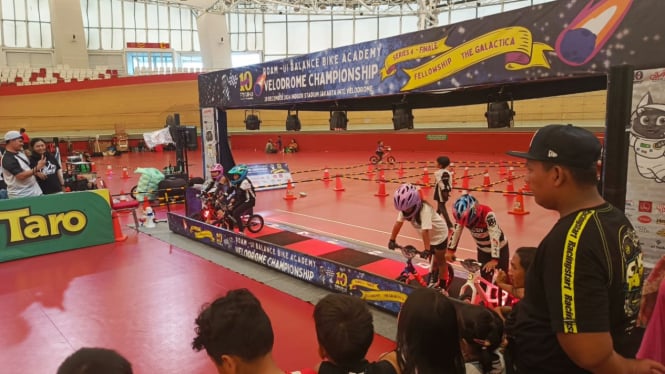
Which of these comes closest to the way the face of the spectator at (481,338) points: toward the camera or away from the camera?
away from the camera

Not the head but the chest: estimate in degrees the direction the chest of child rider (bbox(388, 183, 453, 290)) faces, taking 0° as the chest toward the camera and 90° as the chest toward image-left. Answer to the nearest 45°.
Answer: approximately 45°

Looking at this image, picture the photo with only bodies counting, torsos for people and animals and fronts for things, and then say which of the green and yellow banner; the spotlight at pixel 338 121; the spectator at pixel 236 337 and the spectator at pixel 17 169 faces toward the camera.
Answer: the green and yellow banner

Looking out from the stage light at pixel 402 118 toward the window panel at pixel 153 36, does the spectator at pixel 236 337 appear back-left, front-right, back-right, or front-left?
back-left

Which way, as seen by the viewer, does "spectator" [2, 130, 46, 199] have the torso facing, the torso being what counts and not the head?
to the viewer's right

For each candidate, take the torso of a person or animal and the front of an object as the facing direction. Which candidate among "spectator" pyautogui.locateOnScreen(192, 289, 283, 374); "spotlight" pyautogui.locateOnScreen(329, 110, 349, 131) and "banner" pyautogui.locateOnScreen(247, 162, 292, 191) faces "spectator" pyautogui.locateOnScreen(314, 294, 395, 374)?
the banner

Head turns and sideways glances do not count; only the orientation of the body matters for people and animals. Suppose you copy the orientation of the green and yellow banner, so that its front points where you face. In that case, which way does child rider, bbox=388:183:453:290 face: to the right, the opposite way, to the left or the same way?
to the right

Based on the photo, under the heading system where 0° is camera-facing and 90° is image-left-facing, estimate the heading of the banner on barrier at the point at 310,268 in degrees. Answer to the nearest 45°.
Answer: approximately 45°

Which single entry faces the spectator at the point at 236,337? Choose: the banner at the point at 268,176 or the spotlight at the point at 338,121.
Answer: the banner

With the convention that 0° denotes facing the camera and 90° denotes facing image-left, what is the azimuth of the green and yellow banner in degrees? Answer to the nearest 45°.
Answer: approximately 0°

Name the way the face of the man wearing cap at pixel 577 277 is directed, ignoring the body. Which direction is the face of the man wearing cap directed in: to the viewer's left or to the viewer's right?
to the viewer's left
